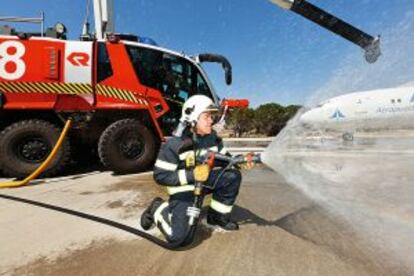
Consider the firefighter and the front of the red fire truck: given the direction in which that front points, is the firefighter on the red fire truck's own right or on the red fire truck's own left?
on the red fire truck's own right

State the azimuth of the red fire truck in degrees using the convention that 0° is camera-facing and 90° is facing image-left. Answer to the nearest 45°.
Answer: approximately 270°

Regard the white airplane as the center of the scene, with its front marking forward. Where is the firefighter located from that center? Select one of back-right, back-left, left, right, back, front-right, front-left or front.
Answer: left

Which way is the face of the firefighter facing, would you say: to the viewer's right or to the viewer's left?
to the viewer's right

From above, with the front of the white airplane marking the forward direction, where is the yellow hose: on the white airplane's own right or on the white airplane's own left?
on the white airplane's own left

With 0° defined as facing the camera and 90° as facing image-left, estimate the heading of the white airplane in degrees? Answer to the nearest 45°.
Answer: approximately 90°
